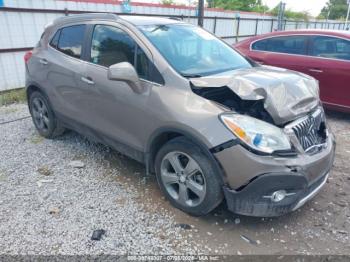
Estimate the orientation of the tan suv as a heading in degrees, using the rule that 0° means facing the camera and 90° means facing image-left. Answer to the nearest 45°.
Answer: approximately 315°

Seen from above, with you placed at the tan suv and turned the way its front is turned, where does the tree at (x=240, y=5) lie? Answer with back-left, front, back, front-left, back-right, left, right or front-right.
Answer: back-left

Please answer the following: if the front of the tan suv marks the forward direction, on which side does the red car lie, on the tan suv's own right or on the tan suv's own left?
on the tan suv's own left

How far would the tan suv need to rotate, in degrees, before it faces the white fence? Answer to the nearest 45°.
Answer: approximately 180°

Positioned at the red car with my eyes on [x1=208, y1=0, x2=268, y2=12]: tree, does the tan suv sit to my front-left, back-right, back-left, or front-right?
back-left
